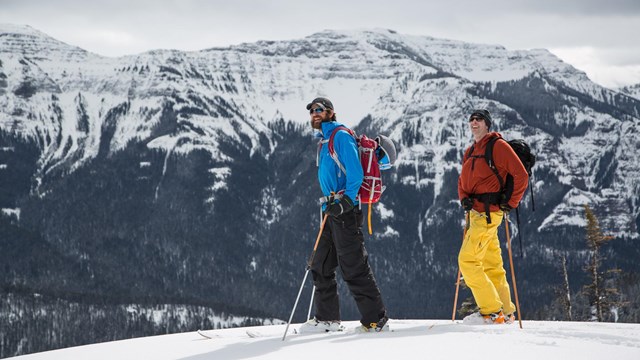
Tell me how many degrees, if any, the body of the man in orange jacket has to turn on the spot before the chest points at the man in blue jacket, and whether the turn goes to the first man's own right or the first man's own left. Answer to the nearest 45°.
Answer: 0° — they already face them

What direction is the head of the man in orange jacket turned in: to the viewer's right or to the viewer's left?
to the viewer's left

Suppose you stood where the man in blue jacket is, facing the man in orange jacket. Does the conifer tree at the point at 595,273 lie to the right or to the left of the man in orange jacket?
left

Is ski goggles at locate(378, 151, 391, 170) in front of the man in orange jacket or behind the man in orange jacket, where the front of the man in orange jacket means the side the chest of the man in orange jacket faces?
in front

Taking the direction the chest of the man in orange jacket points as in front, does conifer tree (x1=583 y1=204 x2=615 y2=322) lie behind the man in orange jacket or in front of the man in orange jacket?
behind

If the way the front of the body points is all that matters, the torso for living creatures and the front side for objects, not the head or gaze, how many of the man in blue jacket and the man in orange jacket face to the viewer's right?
0

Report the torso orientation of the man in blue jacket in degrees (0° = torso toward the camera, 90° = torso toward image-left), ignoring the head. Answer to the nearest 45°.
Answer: approximately 90°

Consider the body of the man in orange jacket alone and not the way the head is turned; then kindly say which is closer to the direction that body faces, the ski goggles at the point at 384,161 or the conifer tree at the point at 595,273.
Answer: the ski goggles
